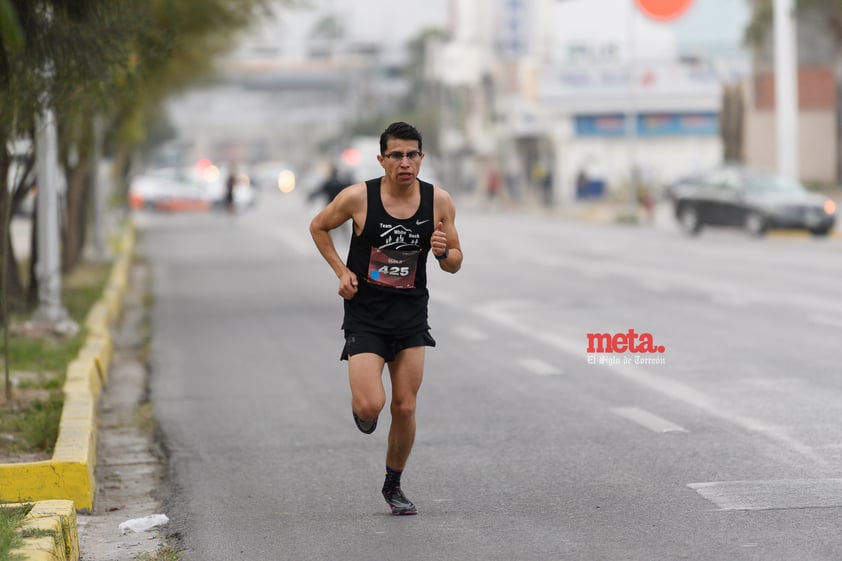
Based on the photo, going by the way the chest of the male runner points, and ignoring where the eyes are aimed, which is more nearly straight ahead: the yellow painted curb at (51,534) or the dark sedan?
the yellow painted curb

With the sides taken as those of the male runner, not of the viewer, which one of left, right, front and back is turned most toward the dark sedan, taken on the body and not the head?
back

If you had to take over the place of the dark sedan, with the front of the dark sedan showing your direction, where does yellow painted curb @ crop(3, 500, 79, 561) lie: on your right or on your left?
on your right

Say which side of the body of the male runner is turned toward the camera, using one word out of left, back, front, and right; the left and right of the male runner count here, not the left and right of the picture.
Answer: front

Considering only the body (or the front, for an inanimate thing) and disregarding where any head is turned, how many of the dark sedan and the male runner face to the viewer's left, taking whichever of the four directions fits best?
0

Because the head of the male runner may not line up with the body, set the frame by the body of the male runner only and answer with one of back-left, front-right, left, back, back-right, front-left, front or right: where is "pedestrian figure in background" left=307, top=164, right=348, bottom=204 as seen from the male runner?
back

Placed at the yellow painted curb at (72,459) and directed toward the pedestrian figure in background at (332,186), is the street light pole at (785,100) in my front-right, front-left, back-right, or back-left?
front-right

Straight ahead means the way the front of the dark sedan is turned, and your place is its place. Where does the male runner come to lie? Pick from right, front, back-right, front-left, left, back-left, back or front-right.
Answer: front-right

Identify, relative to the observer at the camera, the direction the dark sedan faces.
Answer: facing the viewer and to the right of the viewer

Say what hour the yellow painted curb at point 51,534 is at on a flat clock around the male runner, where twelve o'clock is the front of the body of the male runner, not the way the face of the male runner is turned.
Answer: The yellow painted curb is roughly at 2 o'clock from the male runner.

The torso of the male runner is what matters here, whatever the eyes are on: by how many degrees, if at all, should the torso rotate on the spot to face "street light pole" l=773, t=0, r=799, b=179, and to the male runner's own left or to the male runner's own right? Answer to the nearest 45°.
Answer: approximately 180°

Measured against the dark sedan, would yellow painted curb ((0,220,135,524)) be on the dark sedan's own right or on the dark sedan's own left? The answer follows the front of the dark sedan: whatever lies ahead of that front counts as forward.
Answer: on the dark sedan's own right
